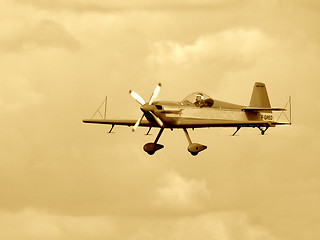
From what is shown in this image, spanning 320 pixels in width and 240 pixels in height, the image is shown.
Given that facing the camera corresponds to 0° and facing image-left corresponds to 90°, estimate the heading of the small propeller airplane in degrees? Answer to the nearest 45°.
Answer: approximately 45°

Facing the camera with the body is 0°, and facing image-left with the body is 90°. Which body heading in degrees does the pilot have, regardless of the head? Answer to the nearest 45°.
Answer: approximately 45°
